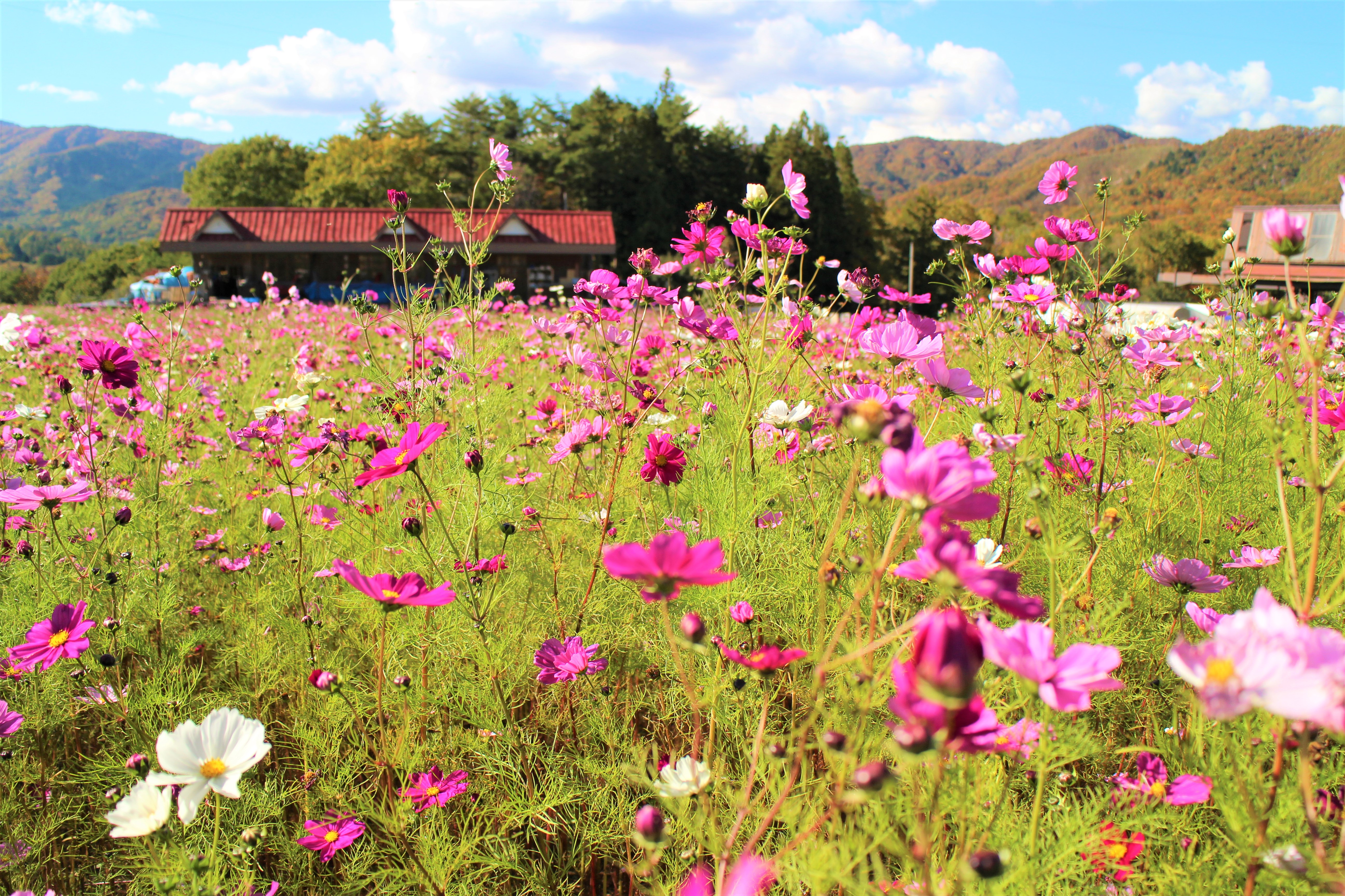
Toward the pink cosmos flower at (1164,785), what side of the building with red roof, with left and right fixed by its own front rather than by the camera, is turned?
front

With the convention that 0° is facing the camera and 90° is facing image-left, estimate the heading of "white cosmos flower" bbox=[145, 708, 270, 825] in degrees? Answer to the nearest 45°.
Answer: approximately 0°

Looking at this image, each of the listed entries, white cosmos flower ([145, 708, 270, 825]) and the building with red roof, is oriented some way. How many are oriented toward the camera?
2

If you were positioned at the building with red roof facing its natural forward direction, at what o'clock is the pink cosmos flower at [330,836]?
The pink cosmos flower is roughly at 12 o'clock from the building with red roof.

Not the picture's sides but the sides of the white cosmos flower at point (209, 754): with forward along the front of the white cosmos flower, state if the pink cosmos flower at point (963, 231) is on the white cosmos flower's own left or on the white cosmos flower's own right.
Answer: on the white cosmos flower's own left

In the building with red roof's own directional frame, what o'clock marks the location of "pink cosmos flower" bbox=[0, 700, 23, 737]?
The pink cosmos flower is roughly at 12 o'clock from the building with red roof.

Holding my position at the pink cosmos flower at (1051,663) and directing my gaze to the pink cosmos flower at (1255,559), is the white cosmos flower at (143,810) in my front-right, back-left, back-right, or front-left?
back-left

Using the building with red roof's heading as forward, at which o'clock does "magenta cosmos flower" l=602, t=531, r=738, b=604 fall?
The magenta cosmos flower is roughly at 12 o'clock from the building with red roof.

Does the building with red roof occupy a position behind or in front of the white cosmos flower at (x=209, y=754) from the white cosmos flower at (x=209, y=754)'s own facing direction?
behind

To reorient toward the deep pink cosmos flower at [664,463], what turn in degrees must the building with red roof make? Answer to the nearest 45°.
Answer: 0° — it already faces it

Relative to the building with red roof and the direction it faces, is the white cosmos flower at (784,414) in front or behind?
in front

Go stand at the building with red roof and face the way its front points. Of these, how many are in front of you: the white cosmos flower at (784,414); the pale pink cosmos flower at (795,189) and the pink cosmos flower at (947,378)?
3
